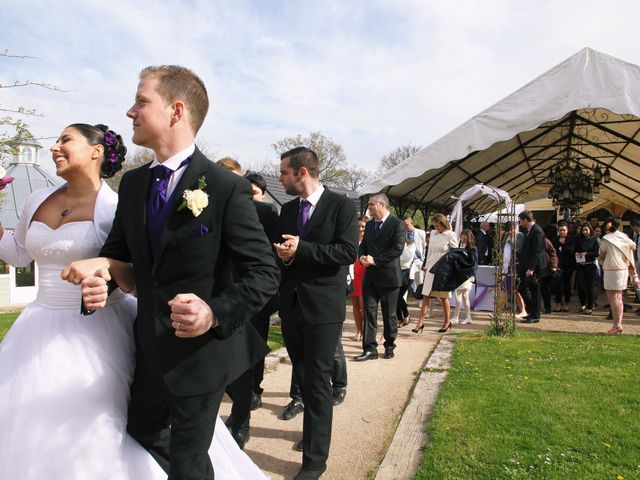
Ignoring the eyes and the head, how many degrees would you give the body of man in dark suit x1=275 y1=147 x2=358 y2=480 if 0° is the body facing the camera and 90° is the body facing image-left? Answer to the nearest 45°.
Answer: approximately 45°

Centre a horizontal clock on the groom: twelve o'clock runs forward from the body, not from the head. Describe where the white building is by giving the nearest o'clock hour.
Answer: The white building is roughly at 4 o'clock from the groom.

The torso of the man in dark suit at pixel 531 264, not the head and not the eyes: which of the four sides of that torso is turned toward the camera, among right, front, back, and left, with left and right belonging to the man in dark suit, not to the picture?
left

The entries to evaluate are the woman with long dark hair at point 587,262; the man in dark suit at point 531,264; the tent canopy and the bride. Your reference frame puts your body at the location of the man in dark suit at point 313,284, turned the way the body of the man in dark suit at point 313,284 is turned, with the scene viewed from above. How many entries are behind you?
3

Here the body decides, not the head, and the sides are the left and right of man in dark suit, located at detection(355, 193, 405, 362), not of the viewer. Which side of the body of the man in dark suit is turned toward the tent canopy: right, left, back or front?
back

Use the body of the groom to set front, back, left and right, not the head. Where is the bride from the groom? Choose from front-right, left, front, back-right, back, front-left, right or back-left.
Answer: right

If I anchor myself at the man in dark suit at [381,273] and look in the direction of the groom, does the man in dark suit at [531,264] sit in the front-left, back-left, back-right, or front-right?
back-left

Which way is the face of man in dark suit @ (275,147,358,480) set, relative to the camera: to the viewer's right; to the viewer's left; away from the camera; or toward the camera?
to the viewer's left

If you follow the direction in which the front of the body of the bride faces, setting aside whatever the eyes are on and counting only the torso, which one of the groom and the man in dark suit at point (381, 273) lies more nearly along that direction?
the groom

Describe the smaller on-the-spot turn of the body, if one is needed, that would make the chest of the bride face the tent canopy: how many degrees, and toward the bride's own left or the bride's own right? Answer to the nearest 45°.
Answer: approximately 180°

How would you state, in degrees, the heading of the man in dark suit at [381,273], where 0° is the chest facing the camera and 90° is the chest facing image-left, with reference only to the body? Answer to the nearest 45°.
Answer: approximately 45°

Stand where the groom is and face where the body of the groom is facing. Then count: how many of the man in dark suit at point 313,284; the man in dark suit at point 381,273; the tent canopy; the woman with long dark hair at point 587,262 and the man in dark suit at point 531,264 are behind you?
5
